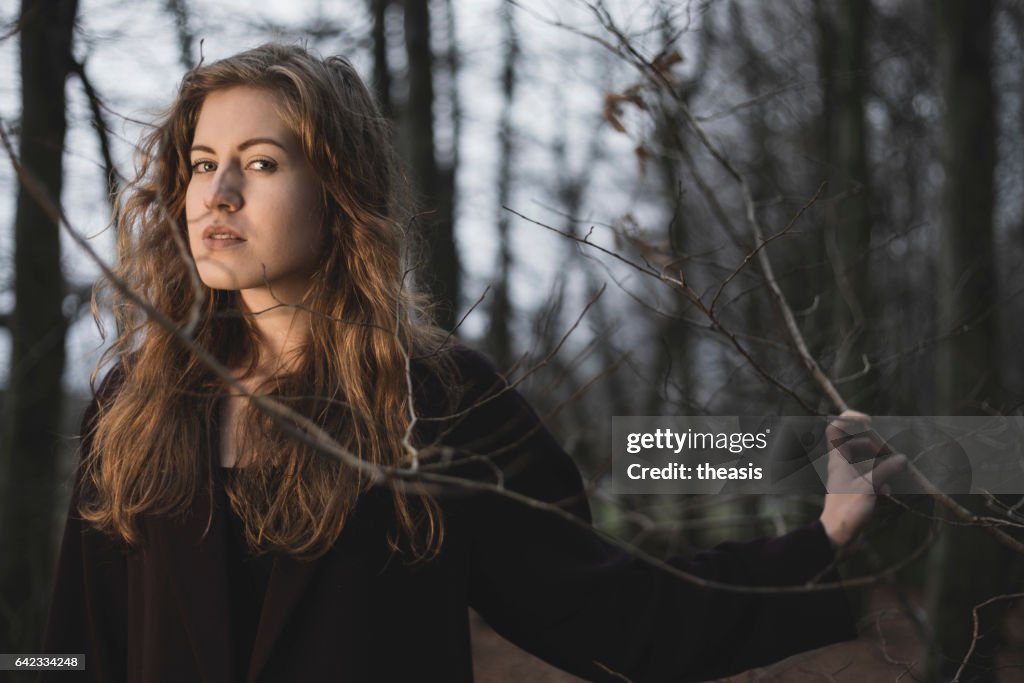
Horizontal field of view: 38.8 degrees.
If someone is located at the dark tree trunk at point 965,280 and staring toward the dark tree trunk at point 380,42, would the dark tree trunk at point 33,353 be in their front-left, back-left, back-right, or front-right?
front-left

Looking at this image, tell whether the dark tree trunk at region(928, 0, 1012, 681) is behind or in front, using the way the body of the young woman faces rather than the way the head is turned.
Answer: behind

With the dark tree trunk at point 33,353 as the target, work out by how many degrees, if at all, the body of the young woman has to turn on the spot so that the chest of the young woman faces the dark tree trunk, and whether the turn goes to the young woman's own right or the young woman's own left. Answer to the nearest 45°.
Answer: approximately 90° to the young woman's own right

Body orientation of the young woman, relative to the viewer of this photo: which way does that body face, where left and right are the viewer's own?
facing the viewer and to the left of the viewer

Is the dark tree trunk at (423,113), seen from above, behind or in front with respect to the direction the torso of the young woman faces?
behind

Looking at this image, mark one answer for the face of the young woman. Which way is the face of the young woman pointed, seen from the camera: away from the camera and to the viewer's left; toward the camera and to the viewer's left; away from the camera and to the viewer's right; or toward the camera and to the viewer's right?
toward the camera and to the viewer's left

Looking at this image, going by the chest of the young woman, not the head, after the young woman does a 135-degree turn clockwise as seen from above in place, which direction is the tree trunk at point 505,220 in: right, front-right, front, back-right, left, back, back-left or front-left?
front

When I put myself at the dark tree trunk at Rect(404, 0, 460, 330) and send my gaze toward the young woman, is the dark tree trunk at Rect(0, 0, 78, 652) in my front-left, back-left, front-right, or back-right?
front-right

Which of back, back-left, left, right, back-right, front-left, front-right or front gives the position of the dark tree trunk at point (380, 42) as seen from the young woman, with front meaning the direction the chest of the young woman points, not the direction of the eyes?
back-right
